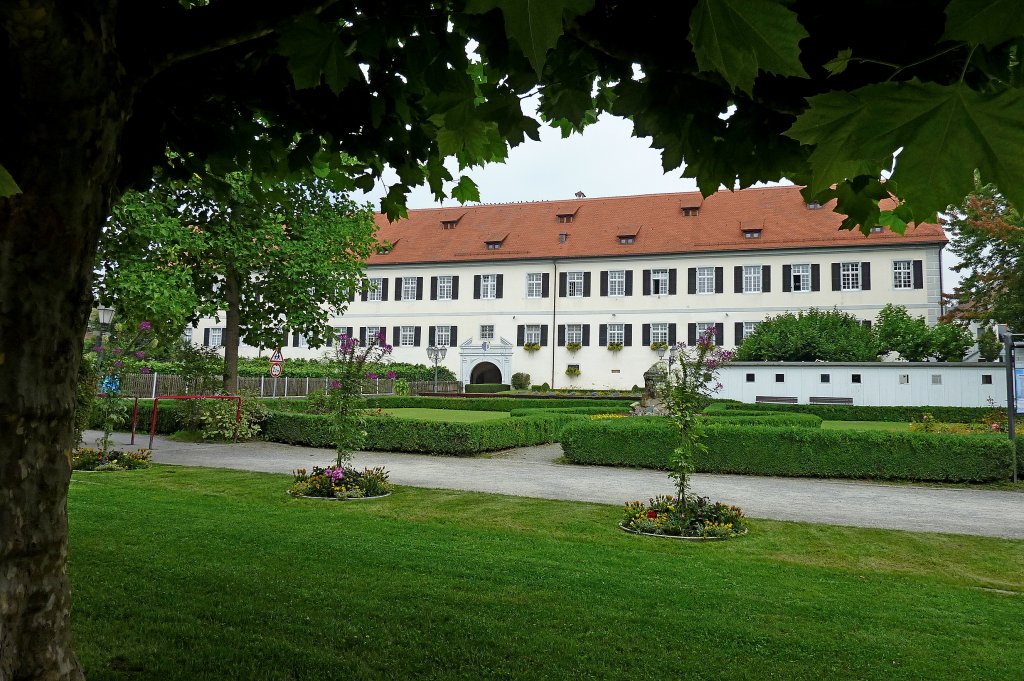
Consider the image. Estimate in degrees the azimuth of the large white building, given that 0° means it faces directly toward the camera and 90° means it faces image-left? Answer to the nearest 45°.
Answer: approximately 0°

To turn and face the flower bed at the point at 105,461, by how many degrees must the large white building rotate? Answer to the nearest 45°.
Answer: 0° — it already faces it

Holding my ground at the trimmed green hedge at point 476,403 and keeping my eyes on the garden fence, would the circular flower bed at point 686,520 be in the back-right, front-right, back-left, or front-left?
back-left

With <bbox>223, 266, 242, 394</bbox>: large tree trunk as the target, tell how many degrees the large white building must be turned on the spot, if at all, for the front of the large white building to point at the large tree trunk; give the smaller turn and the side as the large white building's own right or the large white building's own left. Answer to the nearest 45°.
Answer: approximately 45° to the large white building's own right

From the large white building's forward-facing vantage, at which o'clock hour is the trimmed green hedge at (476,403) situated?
The trimmed green hedge is roughly at 1 o'clock from the large white building.

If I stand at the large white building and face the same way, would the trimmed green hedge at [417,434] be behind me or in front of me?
in front

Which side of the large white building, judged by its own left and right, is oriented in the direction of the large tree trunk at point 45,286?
front

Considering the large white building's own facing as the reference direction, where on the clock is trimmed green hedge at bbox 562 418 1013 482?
The trimmed green hedge is roughly at 12 o'clock from the large white building.

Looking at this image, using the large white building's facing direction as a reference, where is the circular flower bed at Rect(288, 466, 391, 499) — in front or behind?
in front

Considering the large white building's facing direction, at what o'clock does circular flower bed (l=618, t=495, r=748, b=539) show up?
The circular flower bed is roughly at 12 o'clock from the large white building.

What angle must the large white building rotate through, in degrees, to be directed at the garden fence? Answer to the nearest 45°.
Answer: approximately 45° to its right
